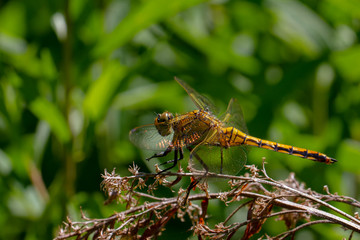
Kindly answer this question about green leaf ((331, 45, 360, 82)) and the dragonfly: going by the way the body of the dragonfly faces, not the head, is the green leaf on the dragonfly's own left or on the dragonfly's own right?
on the dragonfly's own right

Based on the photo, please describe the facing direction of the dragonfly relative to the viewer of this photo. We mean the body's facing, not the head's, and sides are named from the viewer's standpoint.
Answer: facing to the left of the viewer

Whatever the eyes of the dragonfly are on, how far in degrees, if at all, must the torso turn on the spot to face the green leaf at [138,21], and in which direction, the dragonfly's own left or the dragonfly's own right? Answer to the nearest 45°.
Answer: approximately 45° to the dragonfly's own right

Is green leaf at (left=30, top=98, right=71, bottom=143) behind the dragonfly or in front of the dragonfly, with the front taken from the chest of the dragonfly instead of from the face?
in front

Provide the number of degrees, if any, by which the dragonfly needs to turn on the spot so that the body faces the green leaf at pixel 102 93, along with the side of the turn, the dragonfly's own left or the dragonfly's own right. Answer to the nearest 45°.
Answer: approximately 45° to the dragonfly's own right
